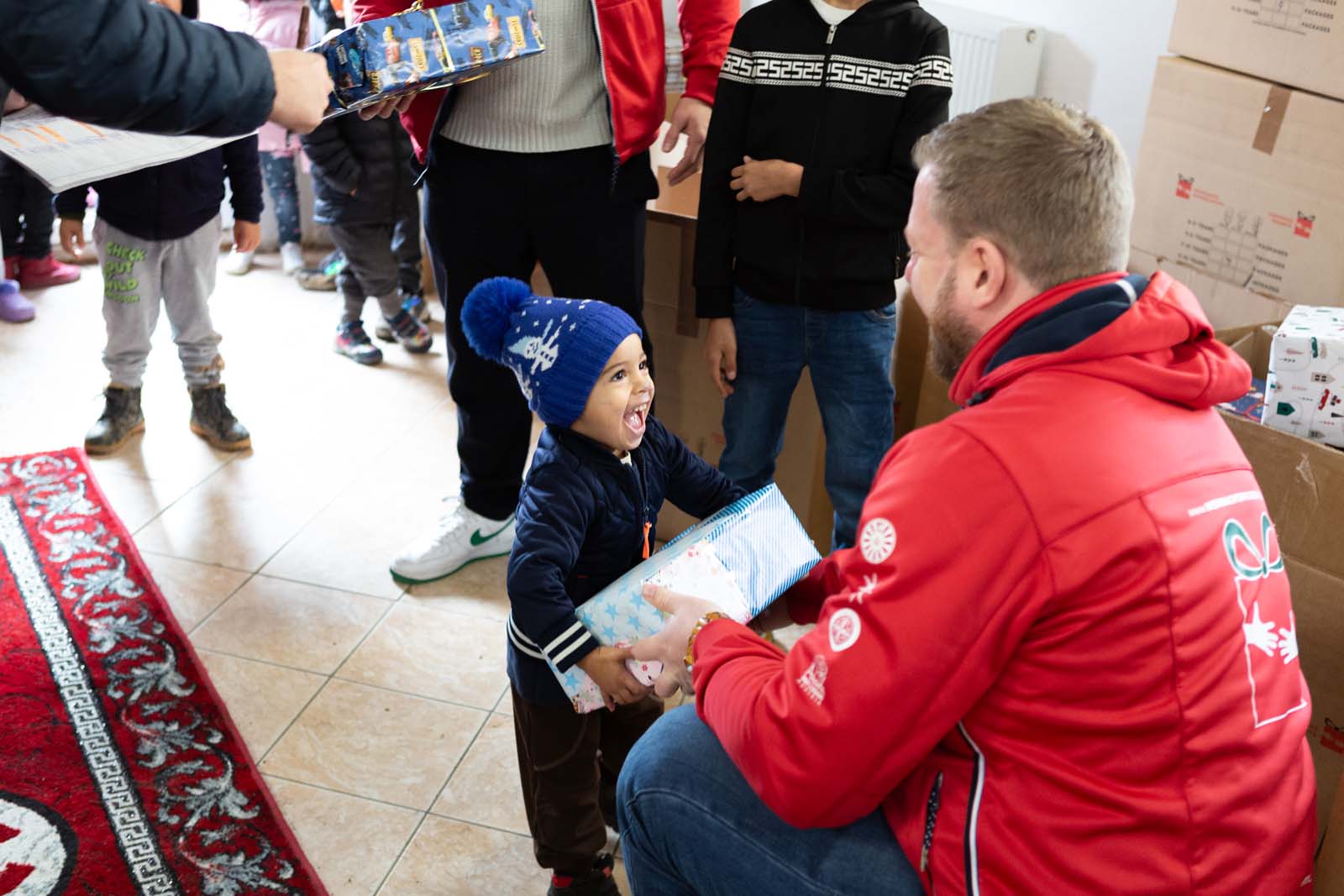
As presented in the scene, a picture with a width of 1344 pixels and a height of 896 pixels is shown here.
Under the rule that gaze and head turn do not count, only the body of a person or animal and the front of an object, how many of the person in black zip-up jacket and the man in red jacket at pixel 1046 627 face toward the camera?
1

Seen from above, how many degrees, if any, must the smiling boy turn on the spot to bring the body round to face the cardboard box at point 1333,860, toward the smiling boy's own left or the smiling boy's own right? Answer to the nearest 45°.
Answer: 0° — they already face it

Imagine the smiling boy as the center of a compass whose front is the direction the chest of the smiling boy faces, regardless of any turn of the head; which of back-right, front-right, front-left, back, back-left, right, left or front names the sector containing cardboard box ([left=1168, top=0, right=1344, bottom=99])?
left

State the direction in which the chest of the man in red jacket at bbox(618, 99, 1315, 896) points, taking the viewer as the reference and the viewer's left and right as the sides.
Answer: facing away from the viewer and to the left of the viewer

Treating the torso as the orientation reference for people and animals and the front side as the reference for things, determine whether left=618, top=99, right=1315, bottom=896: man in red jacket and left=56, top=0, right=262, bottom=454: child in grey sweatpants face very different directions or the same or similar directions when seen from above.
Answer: very different directions

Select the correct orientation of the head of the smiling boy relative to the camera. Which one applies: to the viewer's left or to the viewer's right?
to the viewer's right

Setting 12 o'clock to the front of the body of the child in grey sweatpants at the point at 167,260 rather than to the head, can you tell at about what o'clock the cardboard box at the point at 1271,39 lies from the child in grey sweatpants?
The cardboard box is roughly at 10 o'clock from the child in grey sweatpants.

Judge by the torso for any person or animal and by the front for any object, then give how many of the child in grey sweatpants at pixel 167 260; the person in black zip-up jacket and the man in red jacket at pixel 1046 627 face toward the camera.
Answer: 2

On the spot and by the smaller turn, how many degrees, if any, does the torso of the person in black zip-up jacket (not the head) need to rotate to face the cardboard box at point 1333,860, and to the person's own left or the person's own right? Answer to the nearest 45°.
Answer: approximately 45° to the person's own left

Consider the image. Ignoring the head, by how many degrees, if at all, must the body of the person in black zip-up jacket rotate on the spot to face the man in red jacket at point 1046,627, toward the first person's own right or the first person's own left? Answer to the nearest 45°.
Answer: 0° — they already face them

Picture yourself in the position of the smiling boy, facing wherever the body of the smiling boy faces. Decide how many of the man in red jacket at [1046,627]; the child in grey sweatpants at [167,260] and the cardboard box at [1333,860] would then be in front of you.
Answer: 2

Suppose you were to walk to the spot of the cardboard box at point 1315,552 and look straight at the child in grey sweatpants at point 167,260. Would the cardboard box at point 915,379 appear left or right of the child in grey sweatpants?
right
